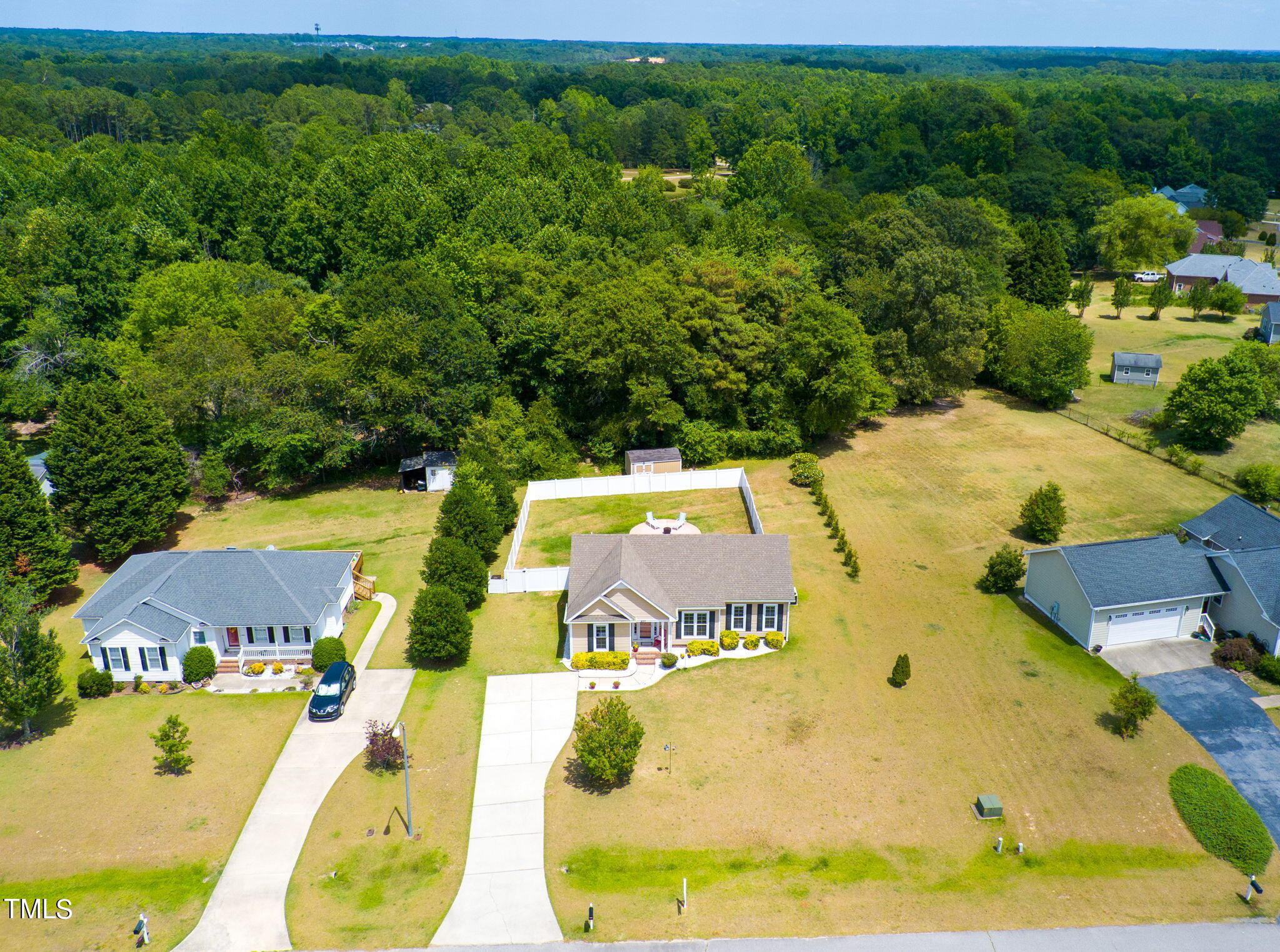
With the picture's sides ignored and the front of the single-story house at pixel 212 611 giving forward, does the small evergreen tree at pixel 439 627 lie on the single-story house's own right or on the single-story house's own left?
on the single-story house's own left

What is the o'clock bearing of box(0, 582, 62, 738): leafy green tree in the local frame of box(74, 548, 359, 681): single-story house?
The leafy green tree is roughly at 2 o'clock from the single-story house.

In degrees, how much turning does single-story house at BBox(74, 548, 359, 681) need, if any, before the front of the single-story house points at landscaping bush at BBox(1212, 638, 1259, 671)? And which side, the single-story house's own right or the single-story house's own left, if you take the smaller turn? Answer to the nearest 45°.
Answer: approximately 45° to the single-story house's own left

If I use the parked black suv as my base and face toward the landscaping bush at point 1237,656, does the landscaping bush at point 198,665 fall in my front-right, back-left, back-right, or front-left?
back-left

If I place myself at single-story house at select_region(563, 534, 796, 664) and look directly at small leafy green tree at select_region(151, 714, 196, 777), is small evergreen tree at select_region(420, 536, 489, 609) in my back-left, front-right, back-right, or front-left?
front-right

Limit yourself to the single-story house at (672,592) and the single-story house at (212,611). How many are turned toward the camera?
2

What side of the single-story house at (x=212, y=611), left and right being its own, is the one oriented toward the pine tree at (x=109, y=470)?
back

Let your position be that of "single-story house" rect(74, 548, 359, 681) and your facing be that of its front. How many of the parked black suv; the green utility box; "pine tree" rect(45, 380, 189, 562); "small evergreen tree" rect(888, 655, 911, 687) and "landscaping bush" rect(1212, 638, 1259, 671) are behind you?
1

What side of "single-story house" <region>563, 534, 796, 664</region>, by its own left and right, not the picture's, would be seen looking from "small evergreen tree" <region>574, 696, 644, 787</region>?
front

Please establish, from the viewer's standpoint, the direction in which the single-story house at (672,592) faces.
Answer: facing the viewer

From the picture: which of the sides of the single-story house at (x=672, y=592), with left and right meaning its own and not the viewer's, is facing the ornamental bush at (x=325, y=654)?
right

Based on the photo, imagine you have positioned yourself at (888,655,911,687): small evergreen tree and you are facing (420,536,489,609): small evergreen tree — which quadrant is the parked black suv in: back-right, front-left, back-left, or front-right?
front-left

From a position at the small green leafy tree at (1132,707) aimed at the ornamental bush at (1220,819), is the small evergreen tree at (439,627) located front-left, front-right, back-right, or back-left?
back-right

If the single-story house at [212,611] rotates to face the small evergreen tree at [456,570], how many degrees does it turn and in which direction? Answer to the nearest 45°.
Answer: approximately 90° to its left

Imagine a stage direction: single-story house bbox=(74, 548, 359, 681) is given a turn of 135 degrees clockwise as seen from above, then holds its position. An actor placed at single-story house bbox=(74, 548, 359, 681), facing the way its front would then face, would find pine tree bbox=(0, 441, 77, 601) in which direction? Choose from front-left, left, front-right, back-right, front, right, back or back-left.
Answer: front

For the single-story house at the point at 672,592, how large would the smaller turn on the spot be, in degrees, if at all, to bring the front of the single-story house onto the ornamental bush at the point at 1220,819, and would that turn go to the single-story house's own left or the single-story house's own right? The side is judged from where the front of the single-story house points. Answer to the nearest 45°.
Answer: approximately 45° to the single-story house's own left

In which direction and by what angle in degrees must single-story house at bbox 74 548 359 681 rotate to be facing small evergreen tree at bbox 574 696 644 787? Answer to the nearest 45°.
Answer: approximately 45° to its left

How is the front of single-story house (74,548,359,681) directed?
toward the camera

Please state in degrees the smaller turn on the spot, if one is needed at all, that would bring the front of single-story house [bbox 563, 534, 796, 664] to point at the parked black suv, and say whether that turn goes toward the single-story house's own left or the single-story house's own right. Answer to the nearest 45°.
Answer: approximately 45° to the single-story house's own right
